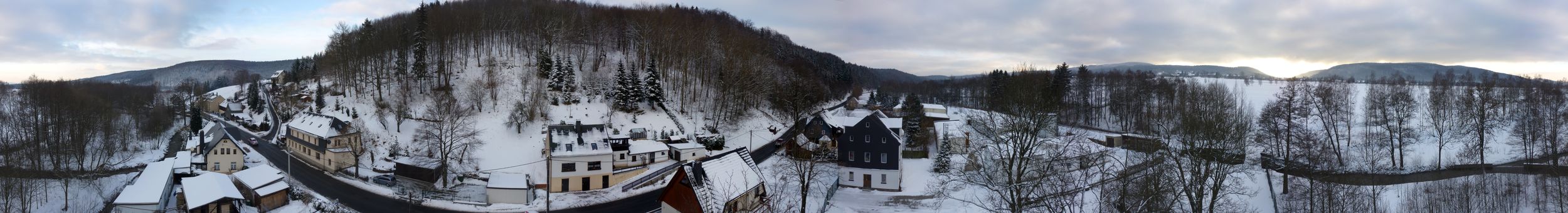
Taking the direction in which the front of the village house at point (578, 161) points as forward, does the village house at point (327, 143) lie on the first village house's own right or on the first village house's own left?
on the first village house's own right

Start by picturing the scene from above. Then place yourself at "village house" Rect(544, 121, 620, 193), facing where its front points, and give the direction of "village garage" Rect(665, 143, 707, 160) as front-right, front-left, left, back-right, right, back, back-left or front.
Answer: back-left

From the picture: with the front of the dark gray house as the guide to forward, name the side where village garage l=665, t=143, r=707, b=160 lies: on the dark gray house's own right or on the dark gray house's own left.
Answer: on the dark gray house's own right

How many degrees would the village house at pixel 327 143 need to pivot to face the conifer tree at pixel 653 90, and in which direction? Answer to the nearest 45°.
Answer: approximately 135° to its left

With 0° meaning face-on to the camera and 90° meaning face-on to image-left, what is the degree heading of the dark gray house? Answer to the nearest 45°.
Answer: approximately 0°

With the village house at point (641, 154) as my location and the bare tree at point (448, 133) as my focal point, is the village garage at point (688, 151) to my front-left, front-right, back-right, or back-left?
back-right

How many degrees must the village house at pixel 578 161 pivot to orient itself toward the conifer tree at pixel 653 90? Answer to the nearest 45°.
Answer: approximately 180°

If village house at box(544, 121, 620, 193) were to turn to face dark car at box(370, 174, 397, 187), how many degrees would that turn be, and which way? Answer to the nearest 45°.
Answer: approximately 90° to its right

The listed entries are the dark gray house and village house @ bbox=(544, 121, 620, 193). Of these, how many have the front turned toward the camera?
2

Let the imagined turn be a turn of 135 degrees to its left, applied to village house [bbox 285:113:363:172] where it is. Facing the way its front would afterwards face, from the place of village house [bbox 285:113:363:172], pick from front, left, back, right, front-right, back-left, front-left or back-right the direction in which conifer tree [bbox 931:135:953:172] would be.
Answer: front-right

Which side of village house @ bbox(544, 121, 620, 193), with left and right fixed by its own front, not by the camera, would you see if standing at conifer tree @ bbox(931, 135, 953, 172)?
left

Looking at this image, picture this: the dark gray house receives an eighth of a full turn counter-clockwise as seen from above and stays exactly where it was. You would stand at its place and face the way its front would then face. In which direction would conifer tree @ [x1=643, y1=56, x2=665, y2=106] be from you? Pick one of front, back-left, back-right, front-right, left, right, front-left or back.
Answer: back

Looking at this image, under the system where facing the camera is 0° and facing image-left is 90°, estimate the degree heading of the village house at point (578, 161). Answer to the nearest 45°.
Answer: approximately 0°
